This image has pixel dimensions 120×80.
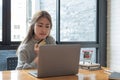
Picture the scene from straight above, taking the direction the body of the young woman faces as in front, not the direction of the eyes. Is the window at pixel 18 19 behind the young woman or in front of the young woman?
behind

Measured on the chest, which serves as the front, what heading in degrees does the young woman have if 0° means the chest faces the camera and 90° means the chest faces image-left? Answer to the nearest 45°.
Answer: approximately 315°

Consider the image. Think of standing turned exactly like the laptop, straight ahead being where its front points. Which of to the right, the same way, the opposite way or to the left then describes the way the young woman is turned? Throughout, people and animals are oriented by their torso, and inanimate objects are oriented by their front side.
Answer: the opposite way

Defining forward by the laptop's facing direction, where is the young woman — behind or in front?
in front

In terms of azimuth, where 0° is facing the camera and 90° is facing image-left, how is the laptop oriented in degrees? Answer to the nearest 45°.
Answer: approximately 135°

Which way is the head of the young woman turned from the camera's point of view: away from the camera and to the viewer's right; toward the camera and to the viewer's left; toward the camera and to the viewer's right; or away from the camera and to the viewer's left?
toward the camera and to the viewer's right

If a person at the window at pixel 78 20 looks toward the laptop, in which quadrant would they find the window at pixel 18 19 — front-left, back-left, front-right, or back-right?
front-right
